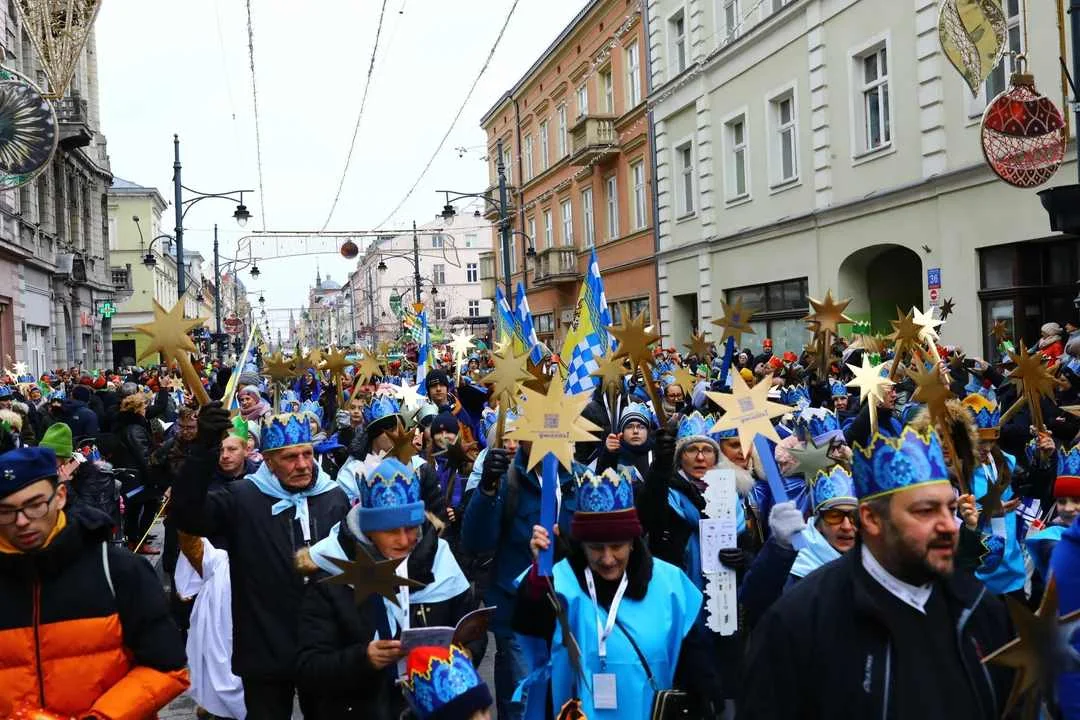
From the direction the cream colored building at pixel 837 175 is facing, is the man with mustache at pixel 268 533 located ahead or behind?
ahead

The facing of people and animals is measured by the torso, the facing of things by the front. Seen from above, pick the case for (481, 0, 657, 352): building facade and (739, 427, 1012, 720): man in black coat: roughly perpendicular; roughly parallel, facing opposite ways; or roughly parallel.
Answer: roughly perpendicular

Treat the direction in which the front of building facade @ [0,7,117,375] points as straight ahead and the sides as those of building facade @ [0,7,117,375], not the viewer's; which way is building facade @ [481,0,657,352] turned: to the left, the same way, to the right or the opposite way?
the opposite way

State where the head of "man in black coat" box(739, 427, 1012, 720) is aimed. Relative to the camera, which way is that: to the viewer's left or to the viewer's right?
to the viewer's right

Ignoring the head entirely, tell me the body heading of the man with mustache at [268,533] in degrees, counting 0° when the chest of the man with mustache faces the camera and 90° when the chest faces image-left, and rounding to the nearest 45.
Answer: approximately 315°

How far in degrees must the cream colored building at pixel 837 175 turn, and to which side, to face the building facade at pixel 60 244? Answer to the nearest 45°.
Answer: approximately 45° to its right

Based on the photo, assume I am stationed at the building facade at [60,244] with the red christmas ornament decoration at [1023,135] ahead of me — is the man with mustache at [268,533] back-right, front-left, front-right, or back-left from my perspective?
front-right

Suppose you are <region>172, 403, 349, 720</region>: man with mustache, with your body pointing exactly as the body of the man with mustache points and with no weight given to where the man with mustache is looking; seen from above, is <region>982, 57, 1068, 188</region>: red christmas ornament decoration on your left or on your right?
on your left

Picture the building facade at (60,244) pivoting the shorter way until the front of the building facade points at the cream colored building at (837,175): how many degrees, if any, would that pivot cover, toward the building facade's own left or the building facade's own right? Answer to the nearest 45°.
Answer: approximately 45° to the building facade's own right

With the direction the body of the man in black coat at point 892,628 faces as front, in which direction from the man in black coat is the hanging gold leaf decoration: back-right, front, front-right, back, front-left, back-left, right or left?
back-left

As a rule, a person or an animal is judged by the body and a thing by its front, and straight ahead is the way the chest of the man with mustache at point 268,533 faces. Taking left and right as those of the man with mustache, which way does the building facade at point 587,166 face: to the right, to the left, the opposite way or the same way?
to the right

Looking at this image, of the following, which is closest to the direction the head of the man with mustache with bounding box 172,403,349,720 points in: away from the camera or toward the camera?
toward the camera

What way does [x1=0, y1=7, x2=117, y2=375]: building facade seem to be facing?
to the viewer's right

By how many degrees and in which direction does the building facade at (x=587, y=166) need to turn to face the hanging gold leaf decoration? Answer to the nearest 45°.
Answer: approximately 45° to its left
